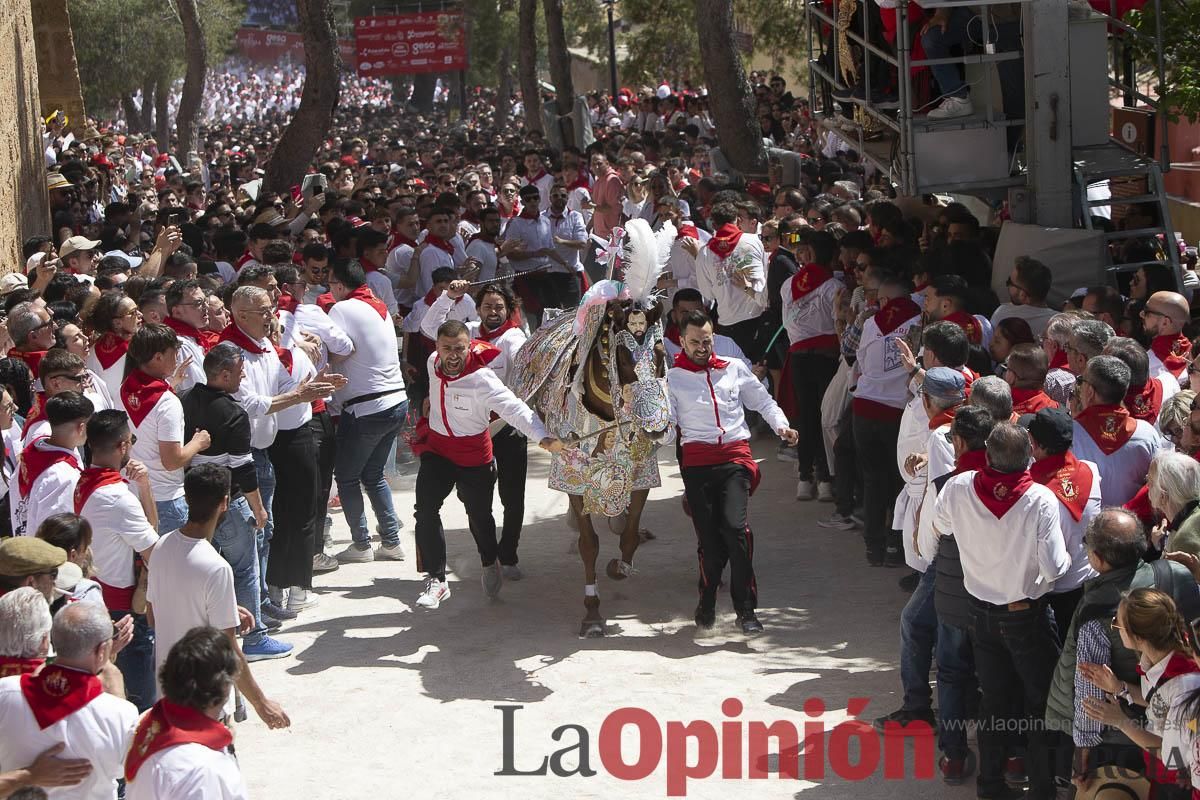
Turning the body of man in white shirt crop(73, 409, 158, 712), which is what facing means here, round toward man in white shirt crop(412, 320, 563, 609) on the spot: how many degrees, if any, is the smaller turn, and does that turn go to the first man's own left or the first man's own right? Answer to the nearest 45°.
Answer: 0° — they already face them

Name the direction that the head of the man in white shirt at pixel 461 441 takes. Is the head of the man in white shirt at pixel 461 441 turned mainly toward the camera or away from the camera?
toward the camera

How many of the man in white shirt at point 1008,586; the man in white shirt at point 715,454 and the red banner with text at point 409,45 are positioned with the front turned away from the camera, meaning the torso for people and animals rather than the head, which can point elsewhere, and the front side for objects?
1

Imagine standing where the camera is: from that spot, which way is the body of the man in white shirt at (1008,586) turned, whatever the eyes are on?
away from the camera

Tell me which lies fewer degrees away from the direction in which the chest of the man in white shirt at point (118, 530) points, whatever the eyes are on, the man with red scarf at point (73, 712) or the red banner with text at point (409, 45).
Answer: the red banner with text

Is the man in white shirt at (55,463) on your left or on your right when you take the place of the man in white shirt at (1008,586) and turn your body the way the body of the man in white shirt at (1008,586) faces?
on your left

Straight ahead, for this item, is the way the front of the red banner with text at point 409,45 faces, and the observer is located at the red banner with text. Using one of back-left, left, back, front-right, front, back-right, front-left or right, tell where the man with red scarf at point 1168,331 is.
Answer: front

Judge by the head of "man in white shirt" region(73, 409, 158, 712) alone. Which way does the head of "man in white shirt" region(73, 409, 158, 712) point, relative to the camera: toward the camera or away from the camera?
away from the camera

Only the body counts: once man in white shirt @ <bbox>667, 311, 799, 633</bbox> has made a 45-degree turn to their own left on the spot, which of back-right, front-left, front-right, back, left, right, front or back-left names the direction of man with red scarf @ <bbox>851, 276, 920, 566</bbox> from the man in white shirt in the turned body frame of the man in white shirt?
left

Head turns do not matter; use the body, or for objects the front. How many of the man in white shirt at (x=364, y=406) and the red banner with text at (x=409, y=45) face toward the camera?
1

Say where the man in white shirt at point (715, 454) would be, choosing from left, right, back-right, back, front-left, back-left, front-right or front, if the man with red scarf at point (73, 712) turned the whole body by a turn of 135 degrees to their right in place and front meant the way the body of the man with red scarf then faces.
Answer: back-left
